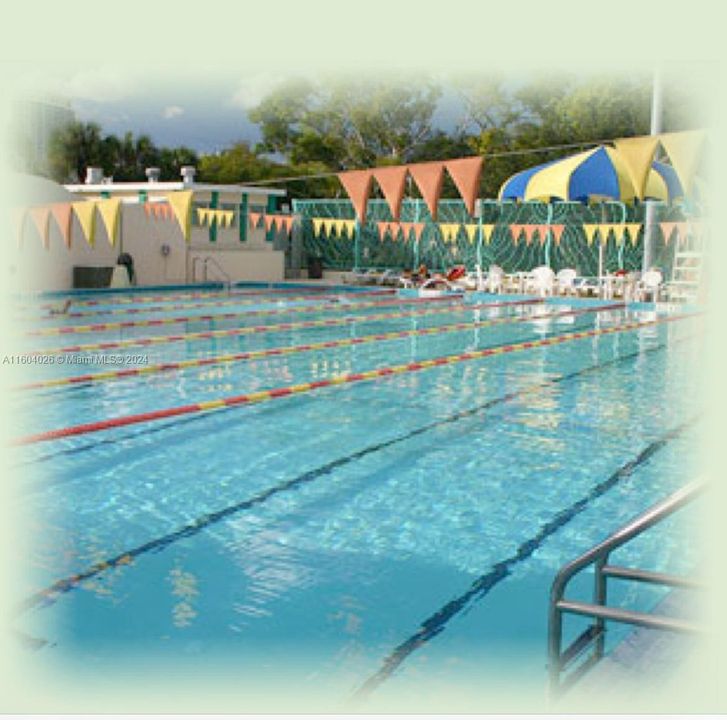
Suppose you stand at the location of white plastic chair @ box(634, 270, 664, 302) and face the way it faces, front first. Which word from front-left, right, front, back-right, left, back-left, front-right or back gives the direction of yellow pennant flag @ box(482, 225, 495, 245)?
right

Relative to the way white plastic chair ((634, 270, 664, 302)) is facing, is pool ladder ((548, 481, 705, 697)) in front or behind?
in front

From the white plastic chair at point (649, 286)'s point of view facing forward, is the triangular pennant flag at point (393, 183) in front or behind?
in front

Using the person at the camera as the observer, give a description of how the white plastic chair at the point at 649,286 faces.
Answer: facing the viewer and to the left of the viewer

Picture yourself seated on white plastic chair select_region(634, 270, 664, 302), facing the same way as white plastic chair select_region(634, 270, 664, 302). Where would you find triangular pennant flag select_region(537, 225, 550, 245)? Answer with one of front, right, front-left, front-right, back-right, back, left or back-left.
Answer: right

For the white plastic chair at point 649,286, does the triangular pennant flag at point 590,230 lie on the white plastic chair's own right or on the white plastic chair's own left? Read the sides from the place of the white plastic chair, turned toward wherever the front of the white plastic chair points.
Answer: on the white plastic chair's own right

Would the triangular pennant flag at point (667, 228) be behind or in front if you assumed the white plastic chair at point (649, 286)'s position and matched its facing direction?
behind

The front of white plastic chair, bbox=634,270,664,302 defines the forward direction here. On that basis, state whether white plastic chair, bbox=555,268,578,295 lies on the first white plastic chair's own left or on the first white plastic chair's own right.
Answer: on the first white plastic chair's own right

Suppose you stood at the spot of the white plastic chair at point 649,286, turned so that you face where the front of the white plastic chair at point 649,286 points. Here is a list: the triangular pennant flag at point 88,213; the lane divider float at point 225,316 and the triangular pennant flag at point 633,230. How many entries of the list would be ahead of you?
2

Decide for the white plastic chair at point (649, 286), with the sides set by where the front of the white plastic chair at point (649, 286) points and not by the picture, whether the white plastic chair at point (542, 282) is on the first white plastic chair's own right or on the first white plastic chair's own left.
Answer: on the first white plastic chair's own right

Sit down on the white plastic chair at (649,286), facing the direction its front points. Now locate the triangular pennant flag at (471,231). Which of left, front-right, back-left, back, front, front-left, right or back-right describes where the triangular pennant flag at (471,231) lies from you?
right

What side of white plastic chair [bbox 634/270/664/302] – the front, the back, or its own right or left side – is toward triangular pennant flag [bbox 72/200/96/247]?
front
